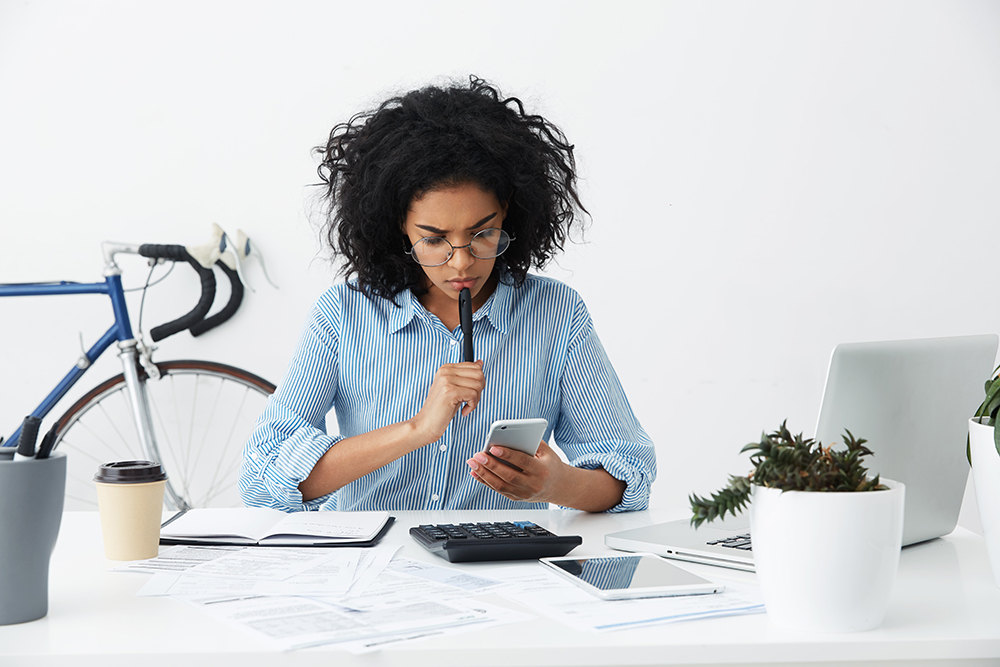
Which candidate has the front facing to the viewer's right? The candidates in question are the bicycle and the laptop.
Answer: the bicycle

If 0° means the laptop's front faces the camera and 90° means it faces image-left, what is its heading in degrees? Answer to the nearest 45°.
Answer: approximately 135°

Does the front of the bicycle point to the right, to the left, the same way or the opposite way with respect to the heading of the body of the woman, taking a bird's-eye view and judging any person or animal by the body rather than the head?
to the left

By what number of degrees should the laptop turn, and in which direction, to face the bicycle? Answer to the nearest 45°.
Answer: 0° — it already faces it

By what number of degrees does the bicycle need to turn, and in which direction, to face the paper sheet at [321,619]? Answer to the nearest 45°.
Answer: approximately 90° to its right

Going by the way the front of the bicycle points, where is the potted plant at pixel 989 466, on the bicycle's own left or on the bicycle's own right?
on the bicycle's own right

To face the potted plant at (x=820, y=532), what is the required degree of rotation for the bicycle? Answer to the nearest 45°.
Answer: approximately 90° to its right

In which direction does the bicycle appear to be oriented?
to the viewer's right
